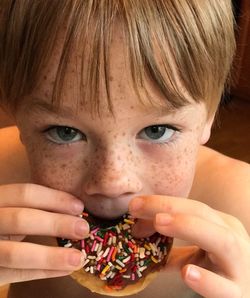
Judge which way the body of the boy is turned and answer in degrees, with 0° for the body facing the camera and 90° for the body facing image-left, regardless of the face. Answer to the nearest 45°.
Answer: approximately 0°
